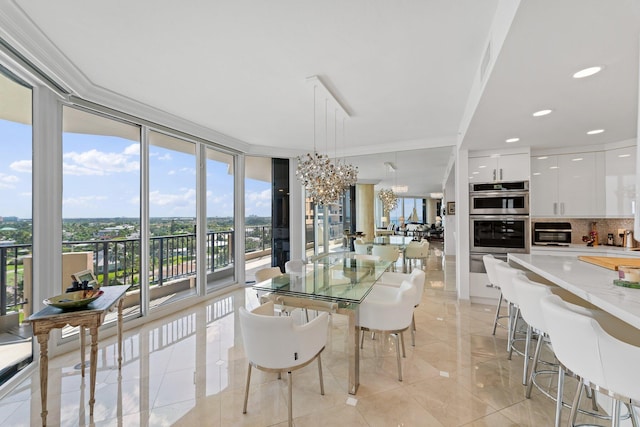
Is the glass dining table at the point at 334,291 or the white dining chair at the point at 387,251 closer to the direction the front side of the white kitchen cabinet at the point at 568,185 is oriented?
the glass dining table

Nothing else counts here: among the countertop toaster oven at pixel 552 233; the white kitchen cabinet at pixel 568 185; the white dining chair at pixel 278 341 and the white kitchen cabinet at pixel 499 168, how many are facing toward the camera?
3

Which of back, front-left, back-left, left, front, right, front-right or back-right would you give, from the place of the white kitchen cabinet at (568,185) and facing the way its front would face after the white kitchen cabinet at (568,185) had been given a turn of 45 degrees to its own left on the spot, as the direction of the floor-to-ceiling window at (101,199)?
right

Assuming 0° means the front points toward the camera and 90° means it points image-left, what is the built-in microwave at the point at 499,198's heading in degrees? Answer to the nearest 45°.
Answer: approximately 0°

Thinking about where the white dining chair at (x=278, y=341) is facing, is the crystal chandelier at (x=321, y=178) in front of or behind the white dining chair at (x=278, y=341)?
in front

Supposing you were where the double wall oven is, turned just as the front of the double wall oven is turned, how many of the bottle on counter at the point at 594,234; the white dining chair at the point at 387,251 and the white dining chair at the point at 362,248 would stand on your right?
2

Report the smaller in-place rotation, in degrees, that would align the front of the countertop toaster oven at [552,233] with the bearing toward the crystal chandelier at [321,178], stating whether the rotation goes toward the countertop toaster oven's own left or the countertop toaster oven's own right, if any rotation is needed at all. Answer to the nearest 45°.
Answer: approximately 45° to the countertop toaster oven's own right

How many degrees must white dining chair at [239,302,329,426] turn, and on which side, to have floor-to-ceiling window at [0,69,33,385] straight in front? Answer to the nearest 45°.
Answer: approximately 90° to its left

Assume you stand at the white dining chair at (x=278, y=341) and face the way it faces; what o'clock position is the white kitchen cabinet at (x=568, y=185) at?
The white kitchen cabinet is roughly at 1 o'clock from the white dining chair.

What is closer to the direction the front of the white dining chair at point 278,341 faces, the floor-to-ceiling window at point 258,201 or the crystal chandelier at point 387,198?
the crystal chandelier

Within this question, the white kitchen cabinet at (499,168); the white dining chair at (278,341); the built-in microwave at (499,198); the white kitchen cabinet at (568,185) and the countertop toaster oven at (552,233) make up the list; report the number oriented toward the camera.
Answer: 4
